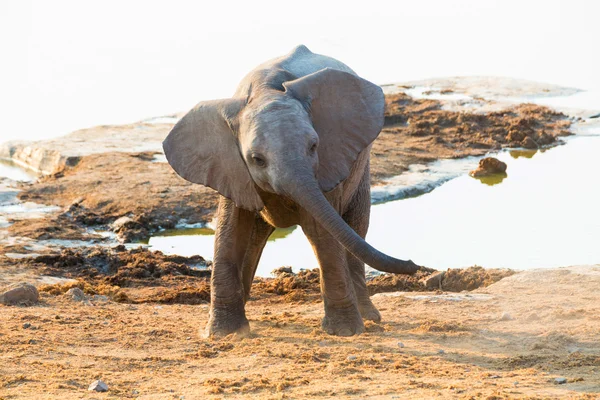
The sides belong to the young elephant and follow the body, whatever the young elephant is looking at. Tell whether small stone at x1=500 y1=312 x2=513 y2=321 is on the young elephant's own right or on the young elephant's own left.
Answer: on the young elephant's own left

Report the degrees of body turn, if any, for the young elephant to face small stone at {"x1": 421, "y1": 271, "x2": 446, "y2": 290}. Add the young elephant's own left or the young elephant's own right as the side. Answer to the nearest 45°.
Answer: approximately 135° to the young elephant's own left

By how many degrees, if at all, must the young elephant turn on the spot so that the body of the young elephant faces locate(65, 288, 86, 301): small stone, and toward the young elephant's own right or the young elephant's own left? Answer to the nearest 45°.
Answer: approximately 135° to the young elephant's own right

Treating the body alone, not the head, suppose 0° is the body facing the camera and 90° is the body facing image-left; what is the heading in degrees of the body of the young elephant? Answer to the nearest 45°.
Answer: approximately 0°

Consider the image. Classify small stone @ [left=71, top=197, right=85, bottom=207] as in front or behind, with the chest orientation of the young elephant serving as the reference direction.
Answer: behind

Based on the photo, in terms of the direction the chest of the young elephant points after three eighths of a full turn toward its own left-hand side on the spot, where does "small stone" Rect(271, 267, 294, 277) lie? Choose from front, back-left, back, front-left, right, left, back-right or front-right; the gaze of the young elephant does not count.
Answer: front-left

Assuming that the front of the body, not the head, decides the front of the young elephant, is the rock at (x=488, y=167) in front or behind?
behind

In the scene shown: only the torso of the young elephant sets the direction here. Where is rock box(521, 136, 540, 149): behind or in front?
behind
